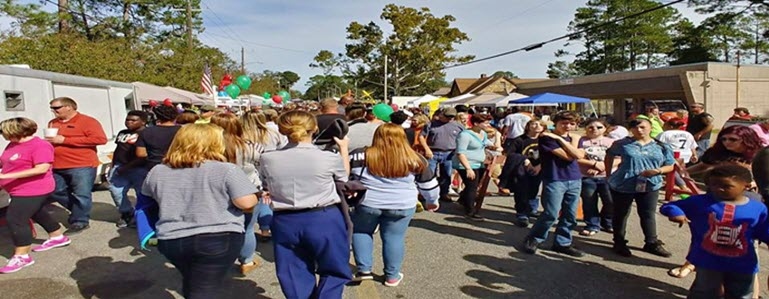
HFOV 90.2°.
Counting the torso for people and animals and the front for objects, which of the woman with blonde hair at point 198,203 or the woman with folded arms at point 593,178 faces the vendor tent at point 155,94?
the woman with blonde hair

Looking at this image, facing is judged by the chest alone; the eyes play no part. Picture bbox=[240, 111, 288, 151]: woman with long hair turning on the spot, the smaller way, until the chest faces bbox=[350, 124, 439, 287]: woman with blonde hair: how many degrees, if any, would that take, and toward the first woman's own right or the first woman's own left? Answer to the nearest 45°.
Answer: approximately 135° to the first woman's own right

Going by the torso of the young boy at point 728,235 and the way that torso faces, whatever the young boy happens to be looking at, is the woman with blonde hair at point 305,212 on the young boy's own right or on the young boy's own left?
on the young boy's own right

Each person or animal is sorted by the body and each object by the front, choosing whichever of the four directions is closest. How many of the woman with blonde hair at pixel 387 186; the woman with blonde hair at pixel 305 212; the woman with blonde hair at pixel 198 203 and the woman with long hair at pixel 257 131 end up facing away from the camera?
4

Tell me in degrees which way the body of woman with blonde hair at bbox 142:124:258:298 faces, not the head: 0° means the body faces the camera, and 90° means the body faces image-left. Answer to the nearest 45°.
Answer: approximately 180°

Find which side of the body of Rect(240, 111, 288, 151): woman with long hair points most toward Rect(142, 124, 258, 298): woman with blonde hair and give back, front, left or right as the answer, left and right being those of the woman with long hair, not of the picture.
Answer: back

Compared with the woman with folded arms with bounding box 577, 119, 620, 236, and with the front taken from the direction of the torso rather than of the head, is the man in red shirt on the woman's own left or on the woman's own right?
on the woman's own right

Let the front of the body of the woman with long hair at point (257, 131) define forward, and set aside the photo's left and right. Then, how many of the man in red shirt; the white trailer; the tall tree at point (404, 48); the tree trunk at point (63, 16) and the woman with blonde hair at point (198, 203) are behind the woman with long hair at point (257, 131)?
1

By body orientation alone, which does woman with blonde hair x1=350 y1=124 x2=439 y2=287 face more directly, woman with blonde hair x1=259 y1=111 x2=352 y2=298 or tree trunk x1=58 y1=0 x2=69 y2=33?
the tree trunk

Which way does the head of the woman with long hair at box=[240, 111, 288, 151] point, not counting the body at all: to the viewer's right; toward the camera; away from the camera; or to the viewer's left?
away from the camera

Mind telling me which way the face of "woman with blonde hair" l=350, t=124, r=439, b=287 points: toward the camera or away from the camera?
away from the camera

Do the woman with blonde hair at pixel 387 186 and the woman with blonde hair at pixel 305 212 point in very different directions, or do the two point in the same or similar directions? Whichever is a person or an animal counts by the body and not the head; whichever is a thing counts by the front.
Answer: same or similar directions

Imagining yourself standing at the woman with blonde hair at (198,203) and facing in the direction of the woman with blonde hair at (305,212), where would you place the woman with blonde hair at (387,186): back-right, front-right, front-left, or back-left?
front-left

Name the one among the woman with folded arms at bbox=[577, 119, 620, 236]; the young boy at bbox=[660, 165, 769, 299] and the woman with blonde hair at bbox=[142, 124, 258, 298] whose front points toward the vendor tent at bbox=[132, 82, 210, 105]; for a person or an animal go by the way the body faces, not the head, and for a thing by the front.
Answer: the woman with blonde hair

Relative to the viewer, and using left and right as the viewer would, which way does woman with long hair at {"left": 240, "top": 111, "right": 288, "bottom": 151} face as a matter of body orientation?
facing away from the viewer

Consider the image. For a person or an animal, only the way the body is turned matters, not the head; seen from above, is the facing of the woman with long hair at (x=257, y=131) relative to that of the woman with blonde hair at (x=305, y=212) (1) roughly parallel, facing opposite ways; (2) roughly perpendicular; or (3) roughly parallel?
roughly parallel

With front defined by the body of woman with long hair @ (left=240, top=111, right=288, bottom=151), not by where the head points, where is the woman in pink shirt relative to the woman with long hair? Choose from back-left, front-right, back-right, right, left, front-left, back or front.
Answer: left

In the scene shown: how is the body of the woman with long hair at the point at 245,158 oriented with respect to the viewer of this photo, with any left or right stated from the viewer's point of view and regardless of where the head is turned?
facing away from the viewer and to the right of the viewer

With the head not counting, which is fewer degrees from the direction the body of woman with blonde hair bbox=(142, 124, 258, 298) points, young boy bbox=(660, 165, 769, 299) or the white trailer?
the white trailer
